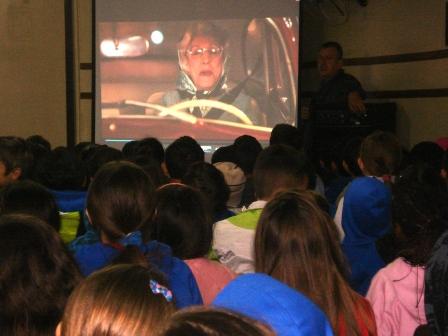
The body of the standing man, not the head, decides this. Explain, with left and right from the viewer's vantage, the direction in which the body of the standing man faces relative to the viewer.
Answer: facing the viewer and to the left of the viewer
